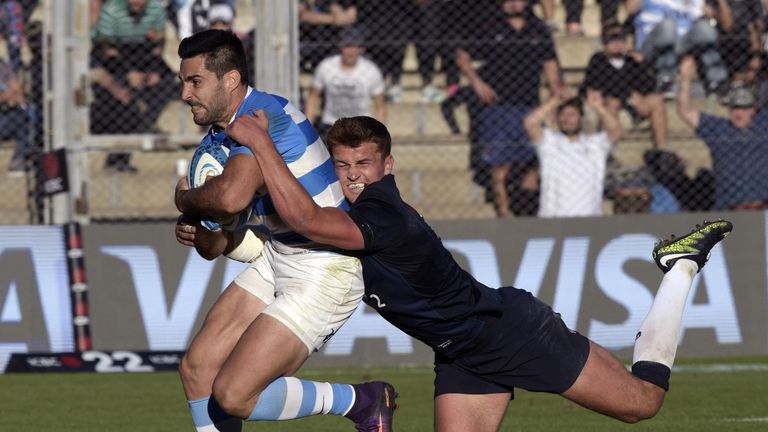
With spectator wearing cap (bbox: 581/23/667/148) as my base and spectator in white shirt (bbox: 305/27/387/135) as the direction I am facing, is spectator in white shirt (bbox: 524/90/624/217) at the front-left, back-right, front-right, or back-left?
front-left

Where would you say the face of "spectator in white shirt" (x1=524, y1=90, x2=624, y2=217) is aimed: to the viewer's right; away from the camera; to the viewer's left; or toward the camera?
toward the camera

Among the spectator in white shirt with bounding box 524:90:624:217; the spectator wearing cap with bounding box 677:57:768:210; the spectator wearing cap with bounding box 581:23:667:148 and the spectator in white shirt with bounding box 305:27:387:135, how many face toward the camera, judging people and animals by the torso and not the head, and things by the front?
4

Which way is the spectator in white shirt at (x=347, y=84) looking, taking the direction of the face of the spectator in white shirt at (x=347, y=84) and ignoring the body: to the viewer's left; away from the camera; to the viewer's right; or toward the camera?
toward the camera

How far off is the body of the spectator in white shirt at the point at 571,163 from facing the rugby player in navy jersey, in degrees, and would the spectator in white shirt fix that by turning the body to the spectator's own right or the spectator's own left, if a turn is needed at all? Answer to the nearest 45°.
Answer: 0° — they already face them

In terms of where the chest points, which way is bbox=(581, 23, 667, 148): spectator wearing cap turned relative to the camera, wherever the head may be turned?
toward the camera

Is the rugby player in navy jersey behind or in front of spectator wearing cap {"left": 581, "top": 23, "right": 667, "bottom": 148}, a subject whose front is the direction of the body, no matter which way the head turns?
in front

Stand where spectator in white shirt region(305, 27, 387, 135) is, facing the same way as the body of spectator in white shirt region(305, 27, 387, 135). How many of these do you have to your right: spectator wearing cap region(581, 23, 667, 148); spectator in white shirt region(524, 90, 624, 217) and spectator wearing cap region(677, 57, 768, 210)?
0

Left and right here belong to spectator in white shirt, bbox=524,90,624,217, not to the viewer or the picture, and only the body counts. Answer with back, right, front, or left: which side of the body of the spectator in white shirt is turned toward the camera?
front

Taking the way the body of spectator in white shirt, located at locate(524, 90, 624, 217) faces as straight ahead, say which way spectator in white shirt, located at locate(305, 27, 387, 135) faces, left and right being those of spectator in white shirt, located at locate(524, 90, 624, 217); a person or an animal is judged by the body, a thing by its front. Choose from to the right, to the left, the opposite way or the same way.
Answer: the same way

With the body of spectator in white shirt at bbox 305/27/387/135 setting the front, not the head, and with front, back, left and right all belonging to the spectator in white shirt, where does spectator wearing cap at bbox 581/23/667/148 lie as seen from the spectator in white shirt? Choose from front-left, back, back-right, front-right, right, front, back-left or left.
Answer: left

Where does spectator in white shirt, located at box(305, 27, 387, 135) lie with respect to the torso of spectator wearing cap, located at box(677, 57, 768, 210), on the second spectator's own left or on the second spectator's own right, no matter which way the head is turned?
on the second spectator's own right

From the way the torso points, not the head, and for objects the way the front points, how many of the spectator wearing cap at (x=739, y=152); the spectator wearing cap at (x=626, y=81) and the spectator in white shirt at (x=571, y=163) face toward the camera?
3

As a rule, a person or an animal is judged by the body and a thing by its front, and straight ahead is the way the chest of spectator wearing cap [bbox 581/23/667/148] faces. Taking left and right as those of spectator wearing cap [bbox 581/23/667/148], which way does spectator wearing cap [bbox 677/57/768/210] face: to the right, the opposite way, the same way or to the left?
the same way

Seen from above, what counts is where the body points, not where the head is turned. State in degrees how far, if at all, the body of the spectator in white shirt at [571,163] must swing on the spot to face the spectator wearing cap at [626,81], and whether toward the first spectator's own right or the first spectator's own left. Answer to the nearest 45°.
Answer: approximately 135° to the first spectator's own left

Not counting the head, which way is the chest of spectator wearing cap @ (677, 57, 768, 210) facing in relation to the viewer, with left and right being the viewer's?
facing the viewer

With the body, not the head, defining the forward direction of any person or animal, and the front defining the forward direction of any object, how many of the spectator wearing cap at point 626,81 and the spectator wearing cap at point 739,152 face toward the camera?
2

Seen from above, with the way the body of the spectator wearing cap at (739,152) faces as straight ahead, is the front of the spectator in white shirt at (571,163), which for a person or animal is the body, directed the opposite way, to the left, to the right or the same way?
the same way

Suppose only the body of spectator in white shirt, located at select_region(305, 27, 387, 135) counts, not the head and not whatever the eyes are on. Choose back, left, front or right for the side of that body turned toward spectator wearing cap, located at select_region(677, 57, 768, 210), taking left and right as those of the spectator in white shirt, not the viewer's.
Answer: left
